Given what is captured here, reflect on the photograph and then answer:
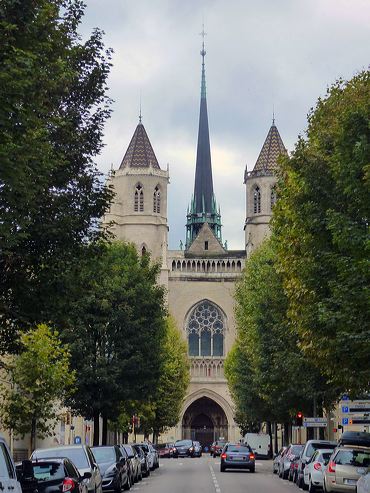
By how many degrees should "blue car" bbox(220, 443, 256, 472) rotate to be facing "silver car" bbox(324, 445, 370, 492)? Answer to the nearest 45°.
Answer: approximately 180°

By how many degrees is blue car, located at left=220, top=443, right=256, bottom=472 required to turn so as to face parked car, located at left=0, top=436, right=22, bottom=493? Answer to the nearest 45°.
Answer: approximately 180°

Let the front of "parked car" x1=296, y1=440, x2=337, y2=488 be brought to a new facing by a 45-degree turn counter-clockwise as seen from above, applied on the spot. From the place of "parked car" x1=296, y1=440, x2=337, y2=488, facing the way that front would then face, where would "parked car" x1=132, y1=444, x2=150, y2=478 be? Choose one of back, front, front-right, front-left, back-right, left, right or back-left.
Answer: front-left

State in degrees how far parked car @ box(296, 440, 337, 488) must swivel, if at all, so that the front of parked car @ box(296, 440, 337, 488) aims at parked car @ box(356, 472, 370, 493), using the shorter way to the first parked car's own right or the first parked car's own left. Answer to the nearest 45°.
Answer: approximately 135° to the first parked car's own right

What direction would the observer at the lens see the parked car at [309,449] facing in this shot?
facing away from the viewer and to the right of the viewer

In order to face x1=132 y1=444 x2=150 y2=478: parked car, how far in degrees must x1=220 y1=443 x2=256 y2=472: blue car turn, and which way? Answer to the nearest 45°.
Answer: approximately 135° to its left

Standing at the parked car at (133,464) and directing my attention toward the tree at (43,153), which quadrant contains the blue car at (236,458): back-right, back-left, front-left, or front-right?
back-left

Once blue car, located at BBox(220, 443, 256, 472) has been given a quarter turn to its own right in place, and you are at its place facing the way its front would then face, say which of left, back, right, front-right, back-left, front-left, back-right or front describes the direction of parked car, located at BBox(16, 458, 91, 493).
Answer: right

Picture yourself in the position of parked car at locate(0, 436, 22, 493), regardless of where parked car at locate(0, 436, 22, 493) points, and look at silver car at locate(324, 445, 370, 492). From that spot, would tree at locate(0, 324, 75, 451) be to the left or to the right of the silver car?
left

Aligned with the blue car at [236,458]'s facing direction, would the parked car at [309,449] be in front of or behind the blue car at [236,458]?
behind

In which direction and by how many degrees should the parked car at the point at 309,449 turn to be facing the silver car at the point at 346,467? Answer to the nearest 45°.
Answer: approximately 135° to its right

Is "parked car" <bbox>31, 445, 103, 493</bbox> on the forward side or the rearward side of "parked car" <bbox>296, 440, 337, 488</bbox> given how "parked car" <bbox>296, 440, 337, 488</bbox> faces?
on the rearward side

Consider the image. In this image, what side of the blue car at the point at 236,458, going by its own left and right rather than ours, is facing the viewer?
back

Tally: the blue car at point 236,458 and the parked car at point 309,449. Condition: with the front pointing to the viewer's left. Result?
0

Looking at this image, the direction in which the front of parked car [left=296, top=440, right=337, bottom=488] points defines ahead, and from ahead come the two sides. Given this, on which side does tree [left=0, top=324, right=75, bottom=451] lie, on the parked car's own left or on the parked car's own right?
on the parked car's own left

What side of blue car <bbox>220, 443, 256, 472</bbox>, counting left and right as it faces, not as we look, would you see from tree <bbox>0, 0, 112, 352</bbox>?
back

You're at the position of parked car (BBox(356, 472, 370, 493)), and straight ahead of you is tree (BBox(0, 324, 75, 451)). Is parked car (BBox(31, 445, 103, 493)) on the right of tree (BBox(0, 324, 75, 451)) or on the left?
left
